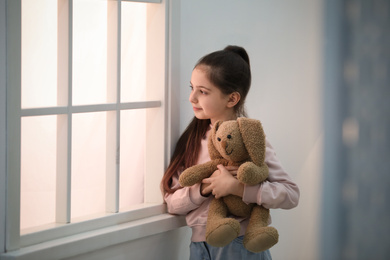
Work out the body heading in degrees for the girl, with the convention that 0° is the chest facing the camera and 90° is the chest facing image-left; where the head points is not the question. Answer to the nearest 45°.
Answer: approximately 45°

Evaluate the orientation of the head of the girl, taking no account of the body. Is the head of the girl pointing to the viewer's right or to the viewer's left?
to the viewer's left
